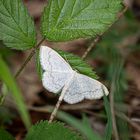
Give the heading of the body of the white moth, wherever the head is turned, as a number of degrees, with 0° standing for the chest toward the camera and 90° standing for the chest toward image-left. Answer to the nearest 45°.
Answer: approximately 225°

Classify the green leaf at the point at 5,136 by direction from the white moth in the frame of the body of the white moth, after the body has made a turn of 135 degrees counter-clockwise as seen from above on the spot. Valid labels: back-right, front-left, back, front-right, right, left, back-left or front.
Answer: front
